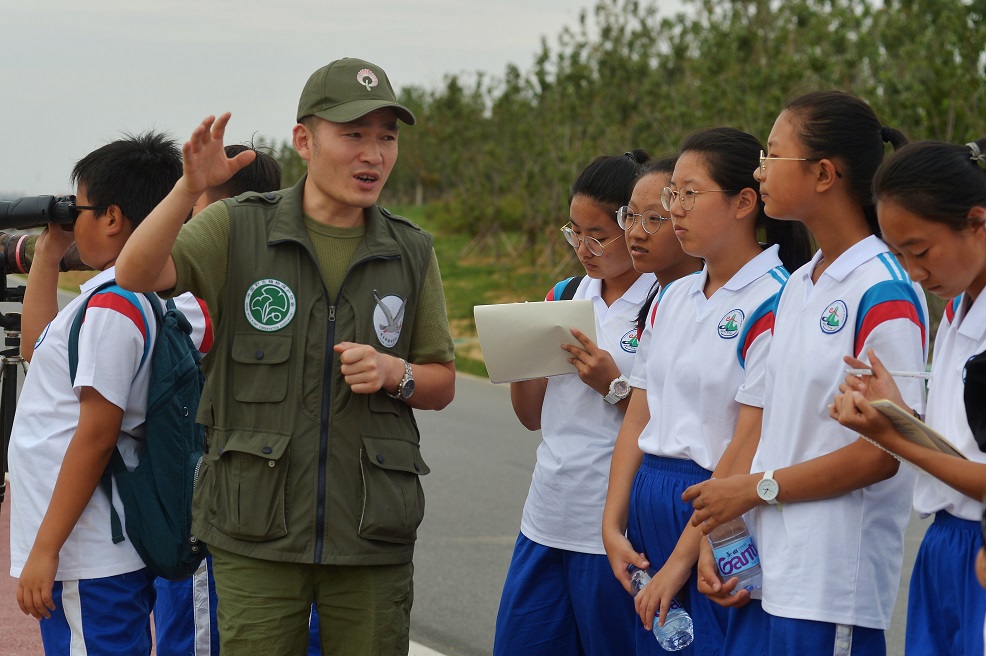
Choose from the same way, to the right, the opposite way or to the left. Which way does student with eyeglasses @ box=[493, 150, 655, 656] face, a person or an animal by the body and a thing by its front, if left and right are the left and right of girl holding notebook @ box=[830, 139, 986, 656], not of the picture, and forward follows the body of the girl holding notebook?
the same way

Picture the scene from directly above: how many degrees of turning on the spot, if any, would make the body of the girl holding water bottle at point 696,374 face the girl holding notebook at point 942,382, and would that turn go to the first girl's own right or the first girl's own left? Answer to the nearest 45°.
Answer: approximately 90° to the first girl's own left

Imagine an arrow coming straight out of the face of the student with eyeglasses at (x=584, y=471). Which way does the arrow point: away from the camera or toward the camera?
toward the camera

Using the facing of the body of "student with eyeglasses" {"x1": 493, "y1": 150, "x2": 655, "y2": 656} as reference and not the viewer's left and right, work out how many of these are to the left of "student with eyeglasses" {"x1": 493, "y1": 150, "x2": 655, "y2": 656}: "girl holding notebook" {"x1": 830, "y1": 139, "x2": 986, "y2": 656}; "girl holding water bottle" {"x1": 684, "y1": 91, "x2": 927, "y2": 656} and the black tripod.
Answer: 2

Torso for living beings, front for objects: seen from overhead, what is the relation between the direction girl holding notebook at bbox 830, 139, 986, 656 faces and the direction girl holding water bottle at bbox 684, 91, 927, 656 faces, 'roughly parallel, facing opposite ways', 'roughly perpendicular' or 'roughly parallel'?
roughly parallel

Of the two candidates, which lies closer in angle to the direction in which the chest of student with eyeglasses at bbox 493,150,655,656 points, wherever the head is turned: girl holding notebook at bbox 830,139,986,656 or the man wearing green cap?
the man wearing green cap

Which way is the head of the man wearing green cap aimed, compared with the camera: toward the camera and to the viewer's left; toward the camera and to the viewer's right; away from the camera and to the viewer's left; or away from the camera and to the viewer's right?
toward the camera and to the viewer's right

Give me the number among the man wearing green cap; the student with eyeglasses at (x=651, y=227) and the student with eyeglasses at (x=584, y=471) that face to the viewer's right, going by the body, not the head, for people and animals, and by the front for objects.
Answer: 0

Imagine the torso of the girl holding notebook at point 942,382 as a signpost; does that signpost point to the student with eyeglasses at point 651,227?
no

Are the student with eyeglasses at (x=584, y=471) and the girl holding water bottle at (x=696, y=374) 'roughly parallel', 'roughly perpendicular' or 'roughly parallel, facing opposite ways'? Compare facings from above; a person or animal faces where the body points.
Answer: roughly parallel

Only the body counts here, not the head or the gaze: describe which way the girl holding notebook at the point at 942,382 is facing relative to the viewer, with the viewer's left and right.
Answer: facing the viewer and to the left of the viewer

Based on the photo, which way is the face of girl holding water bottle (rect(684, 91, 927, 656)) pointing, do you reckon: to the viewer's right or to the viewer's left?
to the viewer's left

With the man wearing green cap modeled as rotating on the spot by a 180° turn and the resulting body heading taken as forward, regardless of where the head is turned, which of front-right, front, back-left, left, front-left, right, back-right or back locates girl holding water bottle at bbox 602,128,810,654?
right

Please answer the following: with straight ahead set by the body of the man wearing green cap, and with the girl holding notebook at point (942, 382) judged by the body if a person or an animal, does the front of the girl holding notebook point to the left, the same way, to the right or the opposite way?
to the right

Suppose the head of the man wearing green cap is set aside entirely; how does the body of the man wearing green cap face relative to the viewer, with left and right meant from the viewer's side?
facing the viewer

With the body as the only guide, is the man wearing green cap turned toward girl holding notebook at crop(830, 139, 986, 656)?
no
